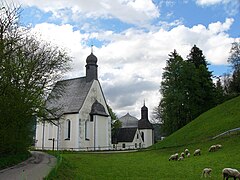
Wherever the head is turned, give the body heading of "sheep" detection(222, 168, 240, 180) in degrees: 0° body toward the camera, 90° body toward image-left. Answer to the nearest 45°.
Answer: approximately 90°
